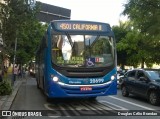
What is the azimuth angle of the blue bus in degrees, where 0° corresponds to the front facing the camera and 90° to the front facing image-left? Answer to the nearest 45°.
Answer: approximately 0°

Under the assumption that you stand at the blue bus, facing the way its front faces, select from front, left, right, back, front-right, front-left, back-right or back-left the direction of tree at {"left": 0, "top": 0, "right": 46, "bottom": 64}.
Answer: back-right

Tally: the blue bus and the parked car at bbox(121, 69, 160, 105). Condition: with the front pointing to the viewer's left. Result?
0

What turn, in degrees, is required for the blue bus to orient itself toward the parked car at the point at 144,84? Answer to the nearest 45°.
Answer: approximately 45° to its left
